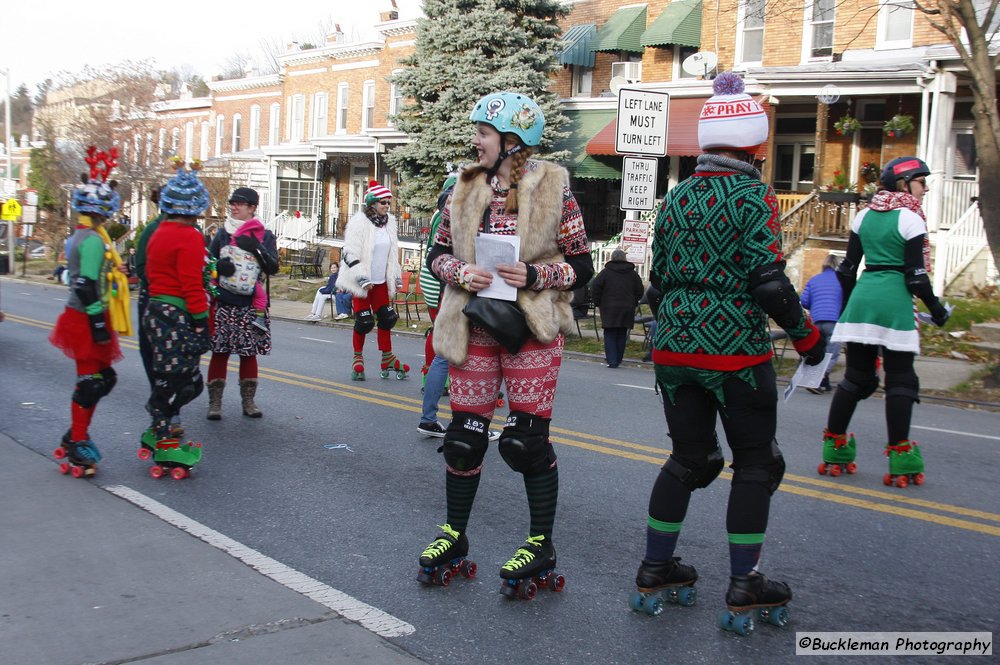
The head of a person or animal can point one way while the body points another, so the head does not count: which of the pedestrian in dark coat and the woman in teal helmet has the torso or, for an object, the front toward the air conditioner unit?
the pedestrian in dark coat

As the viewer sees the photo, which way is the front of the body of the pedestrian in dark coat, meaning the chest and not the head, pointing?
away from the camera

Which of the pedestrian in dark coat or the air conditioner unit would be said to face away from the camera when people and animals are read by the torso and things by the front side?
the pedestrian in dark coat

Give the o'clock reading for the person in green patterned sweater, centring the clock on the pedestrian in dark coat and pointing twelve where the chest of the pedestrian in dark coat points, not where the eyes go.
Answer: The person in green patterned sweater is roughly at 6 o'clock from the pedestrian in dark coat.

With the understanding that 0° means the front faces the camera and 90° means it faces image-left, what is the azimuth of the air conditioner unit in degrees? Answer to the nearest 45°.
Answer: approximately 45°

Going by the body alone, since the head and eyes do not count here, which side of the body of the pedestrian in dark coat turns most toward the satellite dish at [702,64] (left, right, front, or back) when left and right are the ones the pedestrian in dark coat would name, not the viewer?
front

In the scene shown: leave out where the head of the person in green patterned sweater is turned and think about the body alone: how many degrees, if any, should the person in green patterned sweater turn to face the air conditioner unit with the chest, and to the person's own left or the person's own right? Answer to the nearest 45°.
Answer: approximately 45° to the person's own left

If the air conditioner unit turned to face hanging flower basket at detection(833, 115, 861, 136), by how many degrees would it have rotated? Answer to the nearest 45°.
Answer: approximately 90° to its left

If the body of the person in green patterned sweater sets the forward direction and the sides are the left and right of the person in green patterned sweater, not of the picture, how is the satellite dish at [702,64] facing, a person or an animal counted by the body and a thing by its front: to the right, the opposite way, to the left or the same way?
the opposite way

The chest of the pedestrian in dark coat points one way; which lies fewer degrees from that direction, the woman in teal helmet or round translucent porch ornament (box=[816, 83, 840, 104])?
the round translucent porch ornament

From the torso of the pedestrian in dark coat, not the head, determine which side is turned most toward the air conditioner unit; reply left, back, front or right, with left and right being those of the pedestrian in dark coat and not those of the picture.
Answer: front

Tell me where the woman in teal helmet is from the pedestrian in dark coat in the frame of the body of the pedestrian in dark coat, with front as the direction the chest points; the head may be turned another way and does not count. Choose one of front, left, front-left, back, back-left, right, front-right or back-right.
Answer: back

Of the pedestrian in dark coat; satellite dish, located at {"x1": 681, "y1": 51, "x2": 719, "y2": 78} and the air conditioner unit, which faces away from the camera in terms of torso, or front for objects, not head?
the pedestrian in dark coat

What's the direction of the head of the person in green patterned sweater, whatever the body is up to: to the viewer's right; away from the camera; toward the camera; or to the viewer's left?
away from the camera

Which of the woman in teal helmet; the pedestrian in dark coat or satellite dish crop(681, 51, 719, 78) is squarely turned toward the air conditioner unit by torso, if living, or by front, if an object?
the pedestrian in dark coat

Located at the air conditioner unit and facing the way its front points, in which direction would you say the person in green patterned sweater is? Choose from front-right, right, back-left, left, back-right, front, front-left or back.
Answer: front-left

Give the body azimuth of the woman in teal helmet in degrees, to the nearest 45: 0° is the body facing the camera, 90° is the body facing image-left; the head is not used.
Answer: approximately 45°

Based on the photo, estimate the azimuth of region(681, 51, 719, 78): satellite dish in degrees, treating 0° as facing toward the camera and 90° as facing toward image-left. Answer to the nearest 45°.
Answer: approximately 45°

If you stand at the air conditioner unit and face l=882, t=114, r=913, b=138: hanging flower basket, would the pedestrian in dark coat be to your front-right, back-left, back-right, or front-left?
front-right

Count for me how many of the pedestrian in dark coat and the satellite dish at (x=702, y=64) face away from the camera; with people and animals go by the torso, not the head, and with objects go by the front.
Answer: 1
